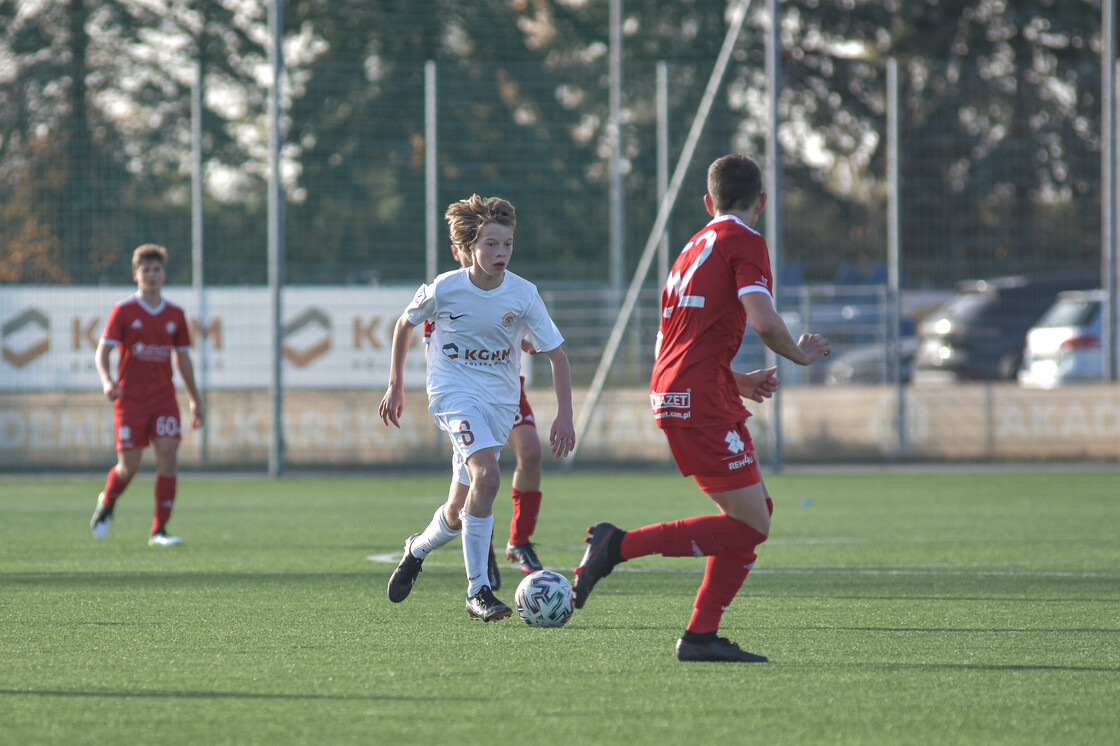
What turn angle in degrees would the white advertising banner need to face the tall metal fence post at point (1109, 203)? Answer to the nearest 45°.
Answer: approximately 90° to its left

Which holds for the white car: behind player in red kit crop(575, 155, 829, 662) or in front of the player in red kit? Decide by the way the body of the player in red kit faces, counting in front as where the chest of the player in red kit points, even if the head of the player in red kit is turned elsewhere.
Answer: in front

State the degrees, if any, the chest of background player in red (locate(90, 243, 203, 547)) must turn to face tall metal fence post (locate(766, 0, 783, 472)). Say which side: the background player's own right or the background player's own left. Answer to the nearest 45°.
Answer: approximately 135° to the background player's own left

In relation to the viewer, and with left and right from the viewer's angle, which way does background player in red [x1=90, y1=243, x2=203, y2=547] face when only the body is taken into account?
facing the viewer

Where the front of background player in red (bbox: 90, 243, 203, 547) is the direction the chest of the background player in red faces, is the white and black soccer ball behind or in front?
in front

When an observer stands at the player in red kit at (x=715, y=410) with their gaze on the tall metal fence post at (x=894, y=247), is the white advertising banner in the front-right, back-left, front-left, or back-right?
front-left

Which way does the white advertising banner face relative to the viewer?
toward the camera

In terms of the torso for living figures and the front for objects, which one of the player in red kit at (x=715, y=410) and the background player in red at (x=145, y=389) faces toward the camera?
the background player in red

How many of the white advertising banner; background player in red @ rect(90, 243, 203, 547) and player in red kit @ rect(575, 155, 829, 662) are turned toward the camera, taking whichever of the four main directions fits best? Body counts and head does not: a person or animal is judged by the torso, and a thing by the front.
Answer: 2

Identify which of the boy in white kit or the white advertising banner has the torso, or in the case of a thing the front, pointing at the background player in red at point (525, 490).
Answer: the white advertising banner

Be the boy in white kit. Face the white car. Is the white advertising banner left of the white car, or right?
left

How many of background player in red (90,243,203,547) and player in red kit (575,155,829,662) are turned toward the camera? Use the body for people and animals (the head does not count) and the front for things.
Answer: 1

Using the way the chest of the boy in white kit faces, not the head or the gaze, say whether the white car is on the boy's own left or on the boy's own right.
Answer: on the boy's own left
